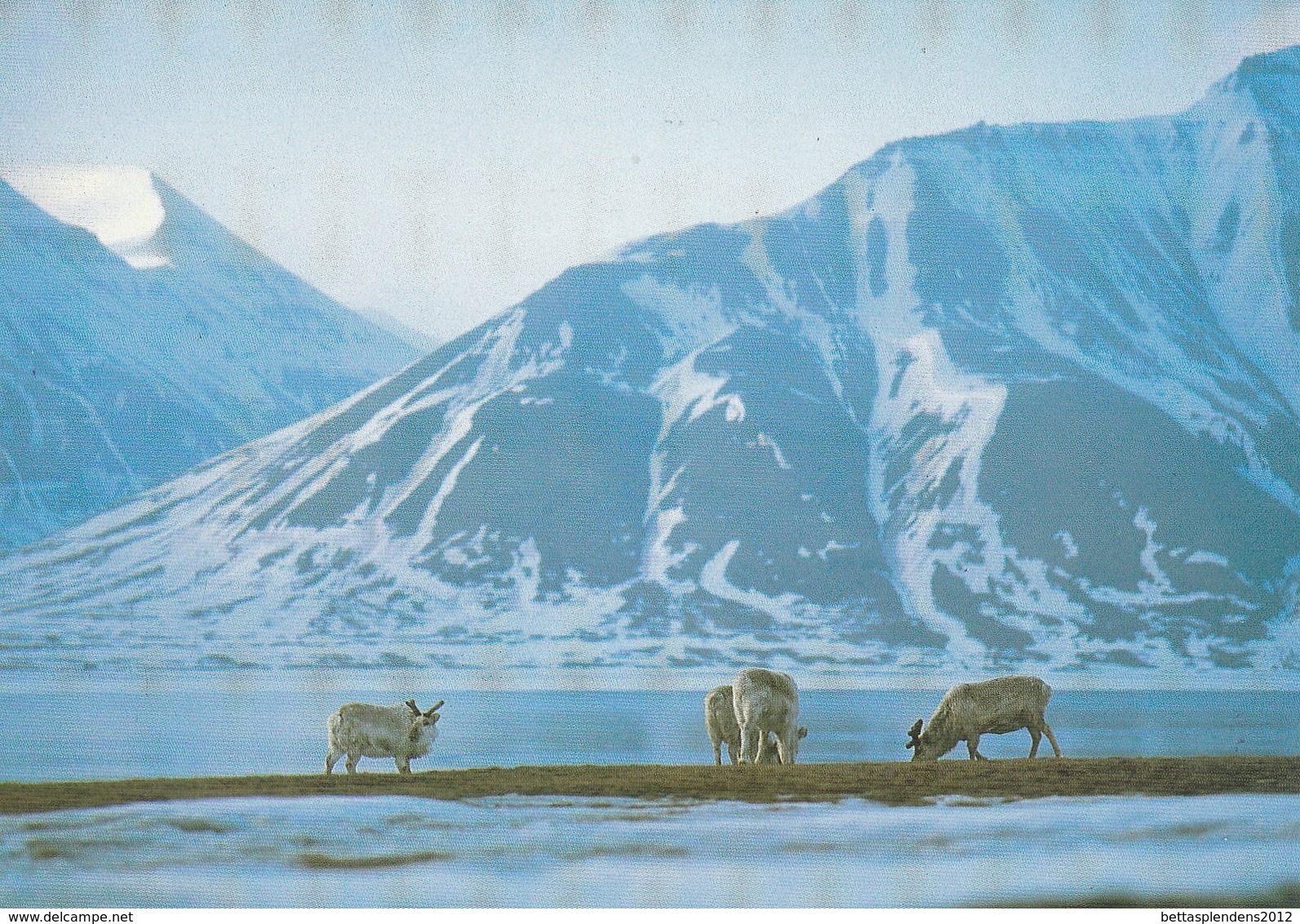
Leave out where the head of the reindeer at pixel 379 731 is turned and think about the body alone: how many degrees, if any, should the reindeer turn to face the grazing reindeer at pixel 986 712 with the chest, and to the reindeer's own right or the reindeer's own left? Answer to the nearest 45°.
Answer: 0° — it already faces it

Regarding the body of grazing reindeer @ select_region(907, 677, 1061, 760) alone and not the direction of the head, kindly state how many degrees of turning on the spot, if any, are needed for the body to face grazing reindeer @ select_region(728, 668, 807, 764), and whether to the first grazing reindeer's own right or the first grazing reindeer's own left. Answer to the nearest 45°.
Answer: approximately 45° to the first grazing reindeer's own left

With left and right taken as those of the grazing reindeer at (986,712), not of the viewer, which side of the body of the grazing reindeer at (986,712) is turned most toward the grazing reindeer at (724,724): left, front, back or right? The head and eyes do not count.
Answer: front

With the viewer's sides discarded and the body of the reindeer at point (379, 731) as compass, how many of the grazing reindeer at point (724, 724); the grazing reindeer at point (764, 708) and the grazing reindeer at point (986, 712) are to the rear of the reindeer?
0

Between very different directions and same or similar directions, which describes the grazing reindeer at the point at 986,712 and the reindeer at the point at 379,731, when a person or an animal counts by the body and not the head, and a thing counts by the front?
very different directions

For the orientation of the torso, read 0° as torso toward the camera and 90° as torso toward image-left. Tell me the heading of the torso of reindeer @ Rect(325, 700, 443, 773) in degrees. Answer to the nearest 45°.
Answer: approximately 270°

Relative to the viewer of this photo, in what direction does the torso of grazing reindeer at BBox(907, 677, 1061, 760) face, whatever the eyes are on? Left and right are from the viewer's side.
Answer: facing to the left of the viewer

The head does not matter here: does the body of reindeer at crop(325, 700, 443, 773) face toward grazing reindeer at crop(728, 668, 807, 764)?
yes

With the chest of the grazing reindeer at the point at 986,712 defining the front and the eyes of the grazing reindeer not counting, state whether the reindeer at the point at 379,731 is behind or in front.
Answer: in front
